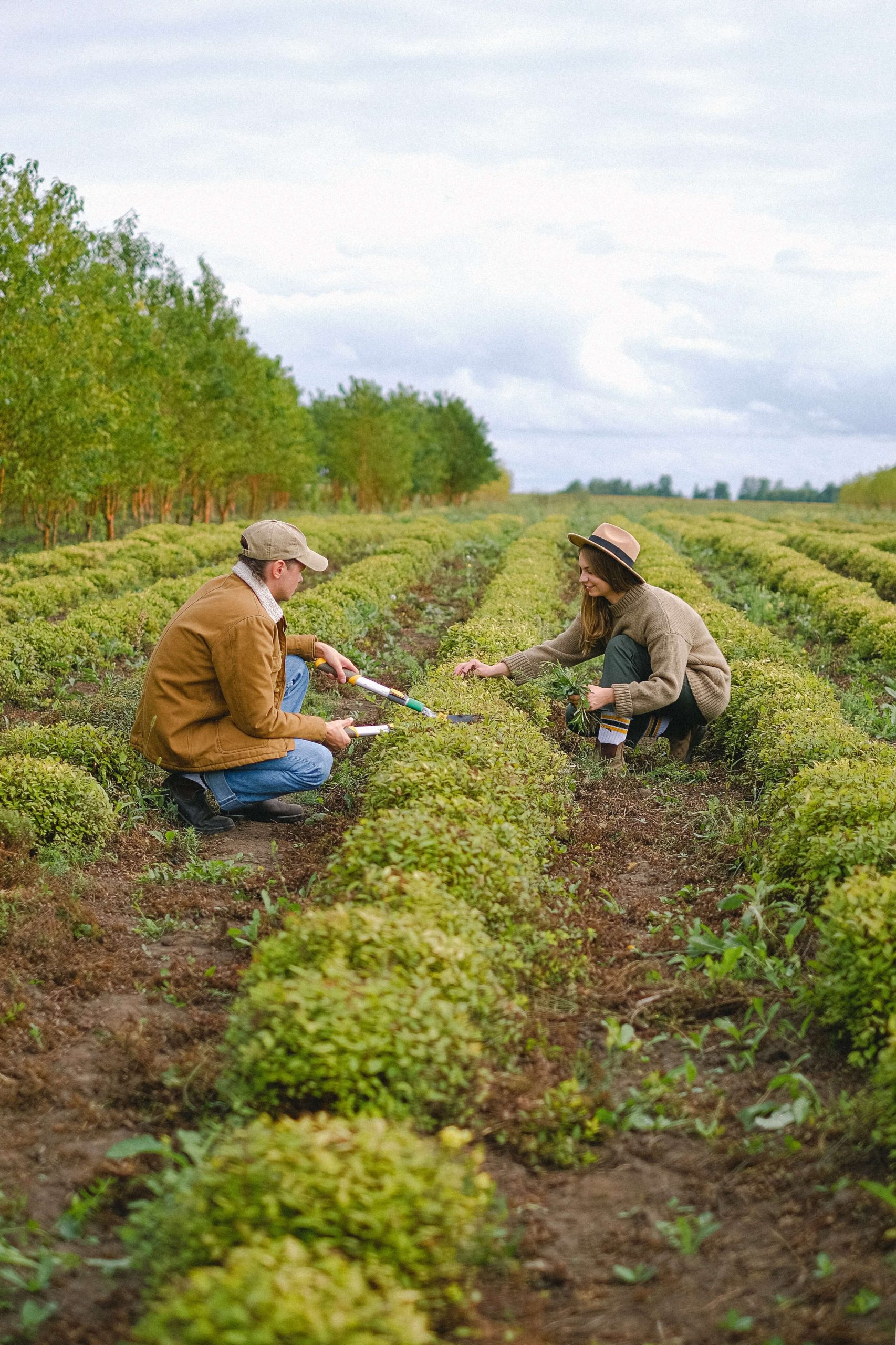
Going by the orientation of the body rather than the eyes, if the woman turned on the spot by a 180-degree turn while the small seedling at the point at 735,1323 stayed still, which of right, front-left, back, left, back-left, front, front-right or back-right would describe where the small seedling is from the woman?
right

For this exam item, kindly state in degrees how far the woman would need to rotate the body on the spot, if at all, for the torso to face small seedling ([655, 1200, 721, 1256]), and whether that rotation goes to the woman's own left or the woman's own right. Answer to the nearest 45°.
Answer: approximately 90° to the woman's own left

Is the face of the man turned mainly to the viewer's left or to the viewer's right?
to the viewer's right

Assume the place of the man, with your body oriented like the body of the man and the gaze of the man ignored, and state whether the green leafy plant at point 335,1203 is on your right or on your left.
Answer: on your right

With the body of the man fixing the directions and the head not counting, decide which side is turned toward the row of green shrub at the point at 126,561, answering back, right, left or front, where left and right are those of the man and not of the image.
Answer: left

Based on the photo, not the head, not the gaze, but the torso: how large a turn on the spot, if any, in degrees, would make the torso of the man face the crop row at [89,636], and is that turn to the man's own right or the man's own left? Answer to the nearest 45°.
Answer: approximately 90° to the man's own left

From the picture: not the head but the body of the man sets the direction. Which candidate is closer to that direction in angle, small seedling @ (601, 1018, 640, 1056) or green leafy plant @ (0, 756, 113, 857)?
the small seedling

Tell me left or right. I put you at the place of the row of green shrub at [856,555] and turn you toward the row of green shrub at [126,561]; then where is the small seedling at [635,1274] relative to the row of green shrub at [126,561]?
left

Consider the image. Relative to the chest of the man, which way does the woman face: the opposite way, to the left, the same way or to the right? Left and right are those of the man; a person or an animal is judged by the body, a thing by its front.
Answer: the opposite way

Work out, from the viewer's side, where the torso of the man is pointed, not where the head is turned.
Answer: to the viewer's right

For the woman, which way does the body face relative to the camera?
to the viewer's left
